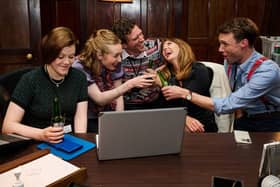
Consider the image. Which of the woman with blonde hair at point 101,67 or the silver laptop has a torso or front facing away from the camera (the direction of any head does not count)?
the silver laptop

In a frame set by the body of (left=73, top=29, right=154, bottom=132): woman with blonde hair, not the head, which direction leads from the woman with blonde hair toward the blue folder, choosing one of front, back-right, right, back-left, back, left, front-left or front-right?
front-right

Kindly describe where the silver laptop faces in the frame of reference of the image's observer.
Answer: facing away from the viewer

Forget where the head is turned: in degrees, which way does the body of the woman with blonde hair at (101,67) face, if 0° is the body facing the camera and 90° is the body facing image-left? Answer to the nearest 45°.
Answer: approximately 315°

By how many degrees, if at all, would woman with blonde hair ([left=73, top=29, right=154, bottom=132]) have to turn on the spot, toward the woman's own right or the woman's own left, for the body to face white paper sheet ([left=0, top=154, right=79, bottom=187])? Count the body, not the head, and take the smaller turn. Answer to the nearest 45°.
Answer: approximately 45° to the woman's own right

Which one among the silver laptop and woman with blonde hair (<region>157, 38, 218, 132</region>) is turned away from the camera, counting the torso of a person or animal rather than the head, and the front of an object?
the silver laptop
